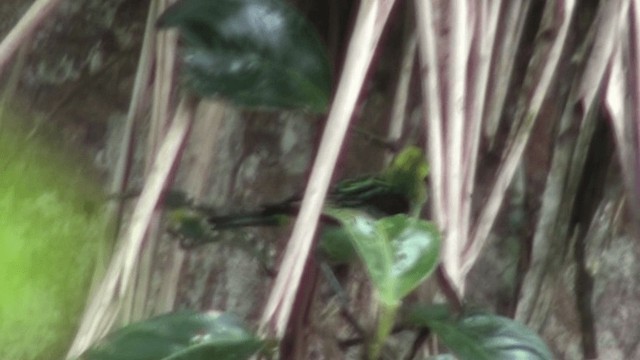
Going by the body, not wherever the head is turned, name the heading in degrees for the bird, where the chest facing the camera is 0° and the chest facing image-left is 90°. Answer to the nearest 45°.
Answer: approximately 270°
